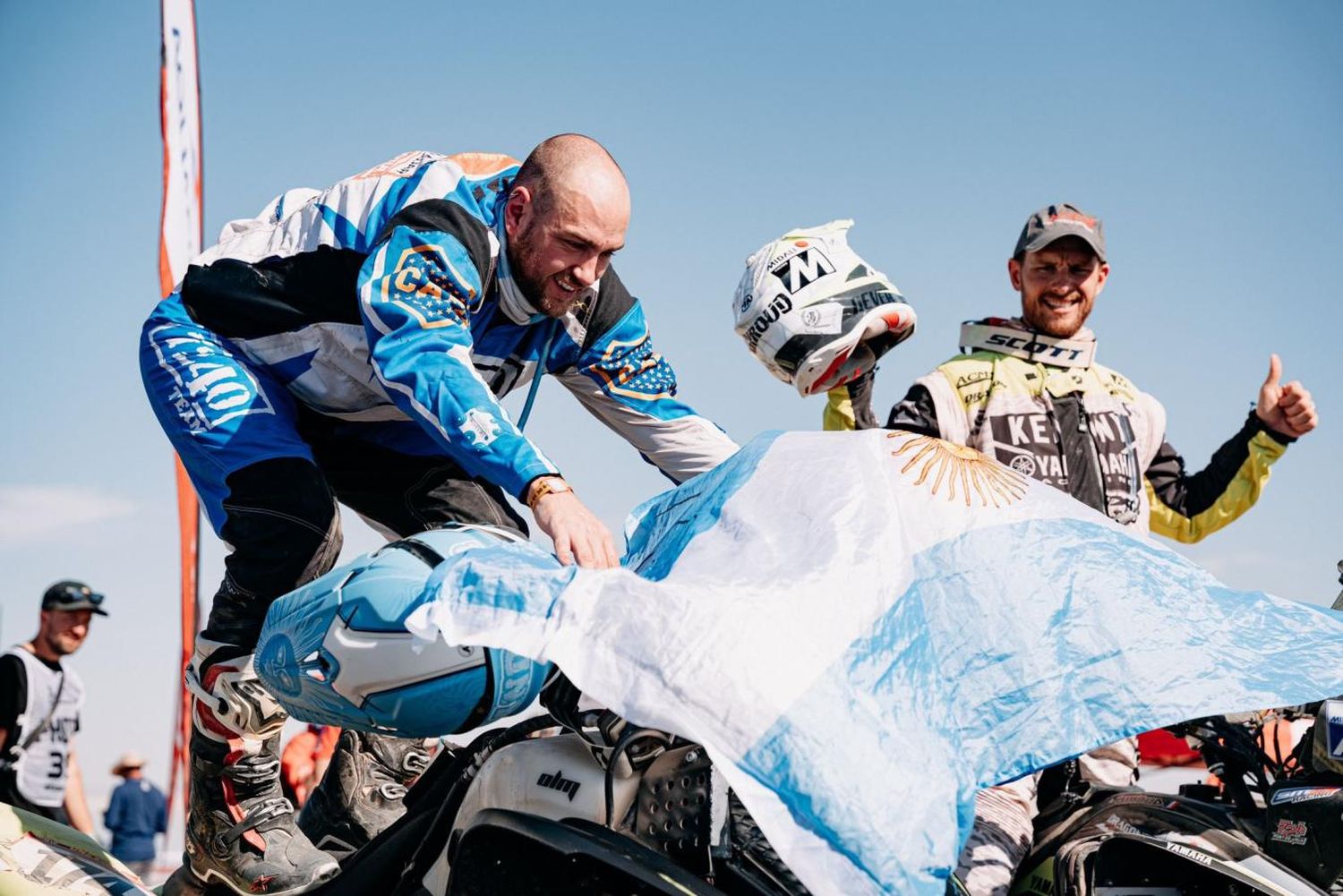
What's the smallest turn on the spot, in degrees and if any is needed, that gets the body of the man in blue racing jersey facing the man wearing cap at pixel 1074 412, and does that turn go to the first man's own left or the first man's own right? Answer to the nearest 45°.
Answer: approximately 45° to the first man's own left

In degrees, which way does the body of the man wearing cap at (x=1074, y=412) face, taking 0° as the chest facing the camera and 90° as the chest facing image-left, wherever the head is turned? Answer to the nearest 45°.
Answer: approximately 0°

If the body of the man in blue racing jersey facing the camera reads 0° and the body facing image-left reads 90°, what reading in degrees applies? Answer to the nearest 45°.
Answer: approximately 315°

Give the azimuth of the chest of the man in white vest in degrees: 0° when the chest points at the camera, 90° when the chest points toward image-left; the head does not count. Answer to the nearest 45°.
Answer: approximately 315°

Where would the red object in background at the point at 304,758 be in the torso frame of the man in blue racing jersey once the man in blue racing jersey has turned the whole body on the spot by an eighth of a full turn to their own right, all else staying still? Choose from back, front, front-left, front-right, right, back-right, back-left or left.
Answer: back

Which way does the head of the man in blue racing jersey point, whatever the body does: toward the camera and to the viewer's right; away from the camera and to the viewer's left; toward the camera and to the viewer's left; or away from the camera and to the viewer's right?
toward the camera and to the viewer's right

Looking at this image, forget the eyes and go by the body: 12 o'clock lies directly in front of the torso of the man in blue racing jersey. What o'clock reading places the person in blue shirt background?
The person in blue shirt background is roughly at 7 o'clock from the man in blue racing jersey.

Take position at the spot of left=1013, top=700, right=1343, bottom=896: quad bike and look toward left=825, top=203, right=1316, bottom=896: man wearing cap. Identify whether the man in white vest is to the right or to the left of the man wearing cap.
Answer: left

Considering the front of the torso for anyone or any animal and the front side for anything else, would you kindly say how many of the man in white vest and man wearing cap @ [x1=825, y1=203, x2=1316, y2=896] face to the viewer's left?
0

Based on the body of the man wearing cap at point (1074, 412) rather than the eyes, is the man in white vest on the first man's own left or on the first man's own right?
on the first man's own right

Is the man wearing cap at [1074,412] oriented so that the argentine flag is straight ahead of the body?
yes

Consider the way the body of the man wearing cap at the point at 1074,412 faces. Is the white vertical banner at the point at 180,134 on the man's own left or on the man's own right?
on the man's own right

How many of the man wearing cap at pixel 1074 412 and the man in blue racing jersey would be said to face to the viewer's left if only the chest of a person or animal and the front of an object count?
0
